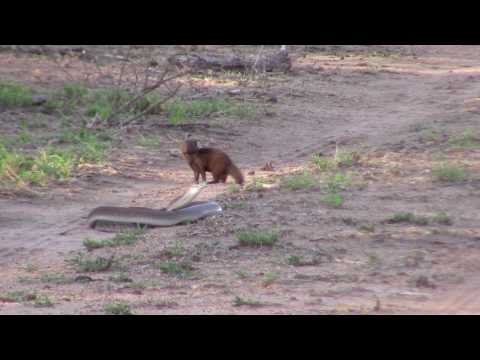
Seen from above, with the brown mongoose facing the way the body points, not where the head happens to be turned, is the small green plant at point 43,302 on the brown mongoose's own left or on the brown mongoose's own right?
on the brown mongoose's own left

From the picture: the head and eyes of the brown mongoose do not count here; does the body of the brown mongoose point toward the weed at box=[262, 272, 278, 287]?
no

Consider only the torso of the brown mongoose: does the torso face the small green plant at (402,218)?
no

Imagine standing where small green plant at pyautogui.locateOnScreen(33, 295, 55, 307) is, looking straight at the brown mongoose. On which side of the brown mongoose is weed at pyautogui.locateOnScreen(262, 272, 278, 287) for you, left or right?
right

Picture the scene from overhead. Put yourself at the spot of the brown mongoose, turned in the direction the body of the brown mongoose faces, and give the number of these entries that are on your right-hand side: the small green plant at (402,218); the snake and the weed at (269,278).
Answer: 0

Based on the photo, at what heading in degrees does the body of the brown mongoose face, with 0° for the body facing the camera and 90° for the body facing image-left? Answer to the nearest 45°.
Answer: approximately 90°

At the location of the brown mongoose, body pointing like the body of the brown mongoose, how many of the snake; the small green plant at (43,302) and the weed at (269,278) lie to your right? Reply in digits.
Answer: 0

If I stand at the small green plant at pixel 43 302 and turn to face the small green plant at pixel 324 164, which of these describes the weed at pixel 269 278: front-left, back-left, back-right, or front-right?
front-right

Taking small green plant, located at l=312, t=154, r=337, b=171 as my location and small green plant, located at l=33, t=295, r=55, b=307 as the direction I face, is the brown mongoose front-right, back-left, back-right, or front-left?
front-right

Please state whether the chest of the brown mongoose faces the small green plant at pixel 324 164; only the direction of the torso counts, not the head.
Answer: no

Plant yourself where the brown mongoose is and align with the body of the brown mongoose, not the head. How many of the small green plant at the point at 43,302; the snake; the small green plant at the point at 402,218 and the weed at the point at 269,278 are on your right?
0
